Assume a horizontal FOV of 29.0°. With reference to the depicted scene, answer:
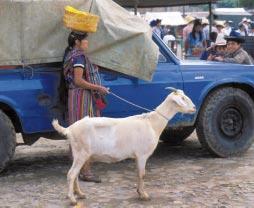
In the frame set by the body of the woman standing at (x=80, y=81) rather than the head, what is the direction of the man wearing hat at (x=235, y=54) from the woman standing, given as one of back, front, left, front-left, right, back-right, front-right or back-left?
front-left

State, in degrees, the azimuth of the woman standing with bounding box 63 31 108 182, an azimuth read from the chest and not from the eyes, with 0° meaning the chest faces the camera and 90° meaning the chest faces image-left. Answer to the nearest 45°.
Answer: approximately 270°

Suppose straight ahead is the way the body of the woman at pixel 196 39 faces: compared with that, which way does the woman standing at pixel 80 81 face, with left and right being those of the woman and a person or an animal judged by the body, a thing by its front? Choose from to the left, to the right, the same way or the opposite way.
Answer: to the left

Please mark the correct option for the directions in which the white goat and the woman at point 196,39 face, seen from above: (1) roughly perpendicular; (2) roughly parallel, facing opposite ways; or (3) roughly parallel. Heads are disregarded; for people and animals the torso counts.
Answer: roughly perpendicular

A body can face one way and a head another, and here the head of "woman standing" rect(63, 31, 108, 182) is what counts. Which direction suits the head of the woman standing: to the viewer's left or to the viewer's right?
to the viewer's right

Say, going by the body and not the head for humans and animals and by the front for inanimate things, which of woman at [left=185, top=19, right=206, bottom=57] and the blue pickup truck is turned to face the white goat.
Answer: the woman

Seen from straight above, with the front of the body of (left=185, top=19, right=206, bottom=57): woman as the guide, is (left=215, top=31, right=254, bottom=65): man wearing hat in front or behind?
in front

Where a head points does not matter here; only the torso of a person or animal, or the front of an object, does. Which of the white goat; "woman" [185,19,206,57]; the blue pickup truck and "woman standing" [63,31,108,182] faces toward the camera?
the woman

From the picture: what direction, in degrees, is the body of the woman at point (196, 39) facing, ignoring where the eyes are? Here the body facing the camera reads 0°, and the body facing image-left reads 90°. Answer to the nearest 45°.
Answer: approximately 0°

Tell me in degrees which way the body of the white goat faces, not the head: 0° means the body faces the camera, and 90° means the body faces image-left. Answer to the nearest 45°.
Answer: approximately 270°

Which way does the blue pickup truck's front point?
to the viewer's right
